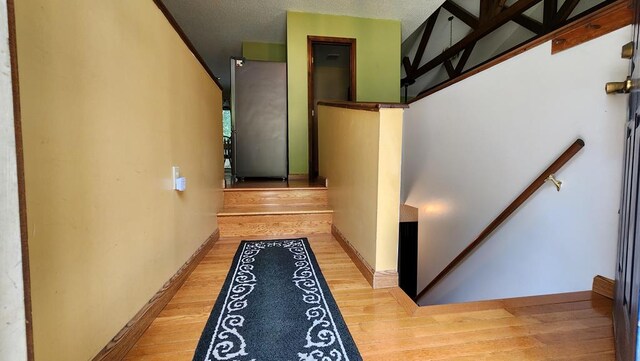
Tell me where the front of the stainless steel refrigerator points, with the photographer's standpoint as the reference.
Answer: facing to the left of the viewer

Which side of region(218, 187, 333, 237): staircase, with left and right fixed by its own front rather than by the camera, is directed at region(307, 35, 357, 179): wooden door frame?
back

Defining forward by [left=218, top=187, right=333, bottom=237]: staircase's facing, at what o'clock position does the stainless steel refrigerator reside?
The stainless steel refrigerator is roughly at 6 o'clock from the staircase.

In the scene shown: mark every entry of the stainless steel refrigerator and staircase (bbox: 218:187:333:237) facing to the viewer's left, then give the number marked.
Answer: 1

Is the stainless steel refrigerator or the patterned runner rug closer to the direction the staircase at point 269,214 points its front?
the patterned runner rug

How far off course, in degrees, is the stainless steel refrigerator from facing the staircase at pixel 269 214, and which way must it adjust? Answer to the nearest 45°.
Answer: approximately 90° to its left

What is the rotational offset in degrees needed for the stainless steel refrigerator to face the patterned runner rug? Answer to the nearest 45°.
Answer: approximately 90° to its left

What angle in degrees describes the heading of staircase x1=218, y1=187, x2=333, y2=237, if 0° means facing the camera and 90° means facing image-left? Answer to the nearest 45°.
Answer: approximately 0°

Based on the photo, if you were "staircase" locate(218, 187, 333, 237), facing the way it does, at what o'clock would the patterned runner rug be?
The patterned runner rug is roughly at 12 o'clock from the staircase.
